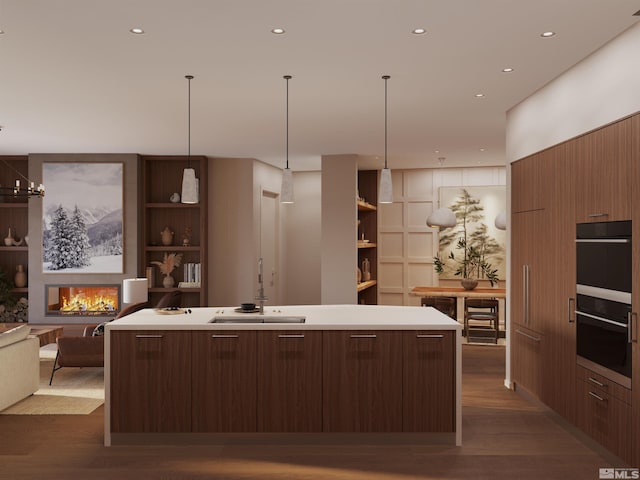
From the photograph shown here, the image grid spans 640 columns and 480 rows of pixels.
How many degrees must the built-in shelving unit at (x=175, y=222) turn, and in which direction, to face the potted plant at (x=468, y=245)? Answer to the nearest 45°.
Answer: approximately 90° to its left

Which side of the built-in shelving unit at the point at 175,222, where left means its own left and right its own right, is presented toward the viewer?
front

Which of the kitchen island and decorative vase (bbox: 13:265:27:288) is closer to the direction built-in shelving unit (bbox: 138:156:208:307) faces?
the kitchen island

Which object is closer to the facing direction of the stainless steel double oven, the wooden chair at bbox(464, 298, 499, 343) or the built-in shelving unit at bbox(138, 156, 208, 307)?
the built-in shelving unit

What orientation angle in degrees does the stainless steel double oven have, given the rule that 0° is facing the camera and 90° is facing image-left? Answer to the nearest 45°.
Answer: approximately 45°

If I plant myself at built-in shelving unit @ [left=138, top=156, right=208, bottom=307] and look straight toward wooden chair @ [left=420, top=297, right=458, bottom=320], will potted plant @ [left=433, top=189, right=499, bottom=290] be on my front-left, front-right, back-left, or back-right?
front-left

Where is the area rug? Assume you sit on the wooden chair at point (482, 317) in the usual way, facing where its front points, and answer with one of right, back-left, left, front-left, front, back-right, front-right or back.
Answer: back-left

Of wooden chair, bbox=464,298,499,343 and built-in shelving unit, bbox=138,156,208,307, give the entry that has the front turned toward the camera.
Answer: the built-in shelving unit

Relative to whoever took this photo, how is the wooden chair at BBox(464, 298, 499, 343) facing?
facing away from the viewer

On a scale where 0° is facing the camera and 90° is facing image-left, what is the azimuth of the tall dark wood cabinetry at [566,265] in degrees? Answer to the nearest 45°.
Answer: approximately 45°

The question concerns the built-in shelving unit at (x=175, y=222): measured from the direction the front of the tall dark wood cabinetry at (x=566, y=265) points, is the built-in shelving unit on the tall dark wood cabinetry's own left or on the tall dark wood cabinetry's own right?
on the tall dark wood cabinetry's own right

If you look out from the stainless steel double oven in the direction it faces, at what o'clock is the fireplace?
The fireplace is roughly at 2 o'clock from the stainless steel double oven.

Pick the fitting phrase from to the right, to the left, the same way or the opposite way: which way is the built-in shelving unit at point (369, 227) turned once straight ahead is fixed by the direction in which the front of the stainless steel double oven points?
to the left

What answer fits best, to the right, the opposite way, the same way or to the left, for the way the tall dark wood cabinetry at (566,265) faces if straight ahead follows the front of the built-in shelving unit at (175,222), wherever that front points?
to the right

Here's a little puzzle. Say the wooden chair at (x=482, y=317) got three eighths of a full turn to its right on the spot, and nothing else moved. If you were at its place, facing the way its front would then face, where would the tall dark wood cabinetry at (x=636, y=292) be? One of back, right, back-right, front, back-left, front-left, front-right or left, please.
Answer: front-right

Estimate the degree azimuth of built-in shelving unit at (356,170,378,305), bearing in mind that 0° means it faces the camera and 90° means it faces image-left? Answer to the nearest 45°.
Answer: approximately 315°

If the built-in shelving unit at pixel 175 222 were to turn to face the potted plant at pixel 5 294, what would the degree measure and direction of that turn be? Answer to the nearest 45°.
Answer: approximately 90° to its right

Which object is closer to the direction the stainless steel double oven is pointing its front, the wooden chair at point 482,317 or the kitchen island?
the kitchen island
